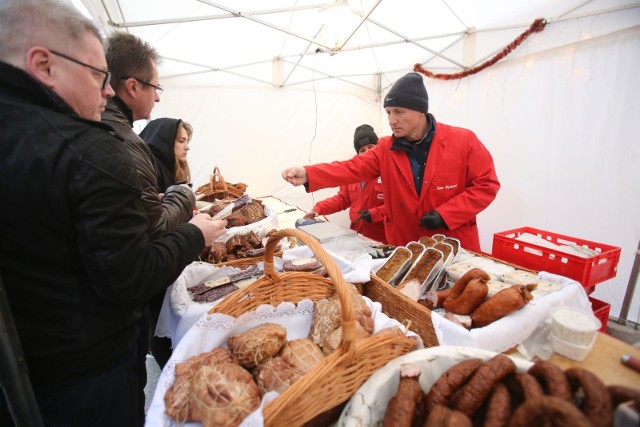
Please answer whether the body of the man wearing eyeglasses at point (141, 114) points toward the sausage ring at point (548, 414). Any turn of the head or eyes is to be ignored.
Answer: no

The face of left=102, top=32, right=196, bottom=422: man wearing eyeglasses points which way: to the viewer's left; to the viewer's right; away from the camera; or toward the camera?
to the viewer's right

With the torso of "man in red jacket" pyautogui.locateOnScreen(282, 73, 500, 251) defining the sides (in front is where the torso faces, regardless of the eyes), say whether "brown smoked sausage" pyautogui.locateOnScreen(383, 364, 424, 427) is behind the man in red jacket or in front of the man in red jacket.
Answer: in front

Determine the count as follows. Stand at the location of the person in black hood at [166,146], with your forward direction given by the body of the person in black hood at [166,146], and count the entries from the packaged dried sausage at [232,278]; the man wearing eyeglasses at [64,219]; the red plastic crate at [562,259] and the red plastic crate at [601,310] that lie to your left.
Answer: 0

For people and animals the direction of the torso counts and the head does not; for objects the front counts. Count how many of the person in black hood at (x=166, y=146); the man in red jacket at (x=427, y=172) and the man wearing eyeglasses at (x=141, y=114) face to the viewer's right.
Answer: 2

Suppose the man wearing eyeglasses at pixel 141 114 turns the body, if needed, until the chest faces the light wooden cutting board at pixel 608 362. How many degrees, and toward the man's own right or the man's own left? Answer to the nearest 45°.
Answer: approximately 45° to the man's own right

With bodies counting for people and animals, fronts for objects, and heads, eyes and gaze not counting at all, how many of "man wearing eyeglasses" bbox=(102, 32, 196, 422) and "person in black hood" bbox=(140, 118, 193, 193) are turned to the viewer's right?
2

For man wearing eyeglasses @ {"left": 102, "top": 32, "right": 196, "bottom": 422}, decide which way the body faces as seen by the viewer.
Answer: to the viewer's right

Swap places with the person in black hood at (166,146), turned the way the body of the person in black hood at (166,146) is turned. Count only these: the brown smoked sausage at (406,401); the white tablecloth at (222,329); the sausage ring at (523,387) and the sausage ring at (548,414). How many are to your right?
4

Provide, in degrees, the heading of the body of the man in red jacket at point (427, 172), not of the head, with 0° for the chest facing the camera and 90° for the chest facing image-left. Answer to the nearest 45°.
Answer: approximately 45°

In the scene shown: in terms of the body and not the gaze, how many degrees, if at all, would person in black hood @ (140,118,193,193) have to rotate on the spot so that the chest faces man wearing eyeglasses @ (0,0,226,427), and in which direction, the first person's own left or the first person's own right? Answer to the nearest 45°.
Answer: approximately 90° to the first person's own right

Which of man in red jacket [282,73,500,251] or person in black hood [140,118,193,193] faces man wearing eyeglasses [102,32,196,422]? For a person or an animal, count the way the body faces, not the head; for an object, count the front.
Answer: the man in red jacket

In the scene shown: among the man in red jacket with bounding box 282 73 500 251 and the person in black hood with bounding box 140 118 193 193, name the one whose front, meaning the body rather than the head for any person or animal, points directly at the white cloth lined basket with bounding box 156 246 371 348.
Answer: the man in red jacket

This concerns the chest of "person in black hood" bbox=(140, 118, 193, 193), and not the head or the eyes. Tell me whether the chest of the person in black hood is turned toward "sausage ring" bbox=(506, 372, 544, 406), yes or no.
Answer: no

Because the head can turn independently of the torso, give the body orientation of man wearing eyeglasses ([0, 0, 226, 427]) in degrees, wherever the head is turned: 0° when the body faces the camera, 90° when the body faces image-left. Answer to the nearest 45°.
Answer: approximately 225°

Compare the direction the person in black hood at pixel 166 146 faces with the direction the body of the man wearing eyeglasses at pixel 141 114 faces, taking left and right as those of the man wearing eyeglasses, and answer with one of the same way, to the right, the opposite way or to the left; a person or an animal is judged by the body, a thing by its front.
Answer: the same way

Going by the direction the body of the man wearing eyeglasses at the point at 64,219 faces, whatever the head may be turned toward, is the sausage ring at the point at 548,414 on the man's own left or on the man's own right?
on the man's own right
